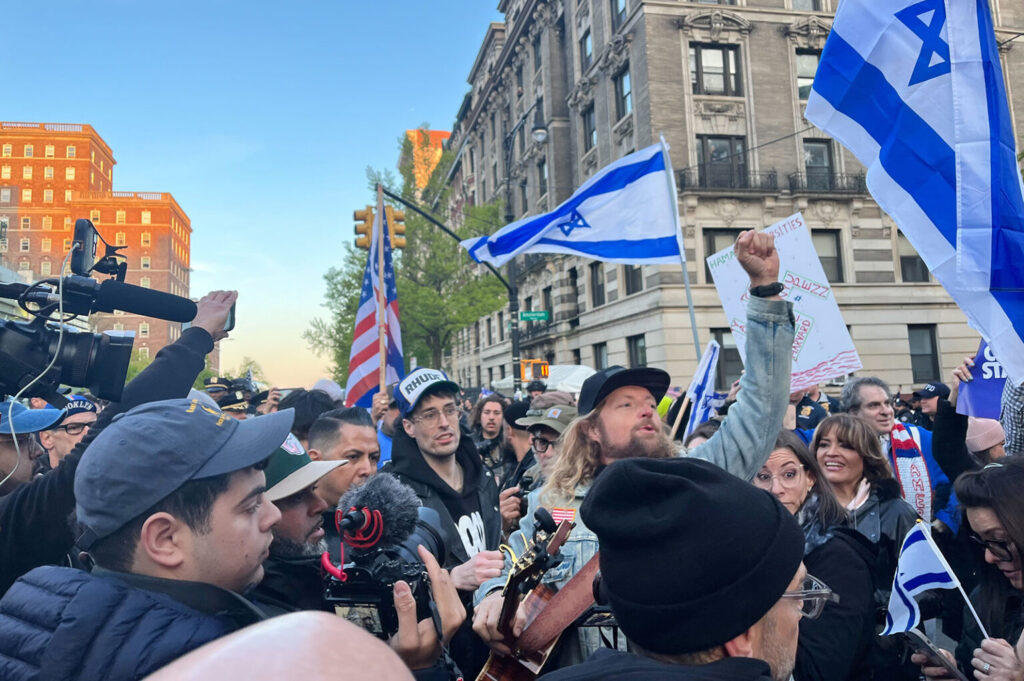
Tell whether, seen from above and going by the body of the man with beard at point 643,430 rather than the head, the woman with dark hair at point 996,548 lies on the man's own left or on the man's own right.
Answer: on the man's own left

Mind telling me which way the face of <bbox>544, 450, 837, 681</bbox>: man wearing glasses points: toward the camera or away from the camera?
away from the camera

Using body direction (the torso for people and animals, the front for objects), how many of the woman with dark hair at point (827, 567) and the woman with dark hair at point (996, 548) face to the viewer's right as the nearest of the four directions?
0

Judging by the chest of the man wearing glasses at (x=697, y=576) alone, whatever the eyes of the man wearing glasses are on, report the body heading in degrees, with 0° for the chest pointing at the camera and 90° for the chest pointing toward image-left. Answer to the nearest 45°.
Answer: approximately 225°

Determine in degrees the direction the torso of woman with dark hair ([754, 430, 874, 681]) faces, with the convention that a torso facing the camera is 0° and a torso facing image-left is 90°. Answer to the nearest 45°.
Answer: approximately 45°

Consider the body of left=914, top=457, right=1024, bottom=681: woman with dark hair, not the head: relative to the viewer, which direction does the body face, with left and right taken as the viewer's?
facing the viewer and to the left of the viewer

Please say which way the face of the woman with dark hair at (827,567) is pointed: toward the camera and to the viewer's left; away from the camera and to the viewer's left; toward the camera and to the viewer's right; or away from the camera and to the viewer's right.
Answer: toward the camera and to the viewer's left

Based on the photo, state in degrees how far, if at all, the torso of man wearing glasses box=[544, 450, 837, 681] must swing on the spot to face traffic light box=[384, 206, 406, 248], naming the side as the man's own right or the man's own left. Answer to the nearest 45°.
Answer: approximately 90° to the man's own left

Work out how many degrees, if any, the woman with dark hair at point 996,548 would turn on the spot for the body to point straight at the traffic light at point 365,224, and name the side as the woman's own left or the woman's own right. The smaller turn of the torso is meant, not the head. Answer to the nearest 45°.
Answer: approximately 90° to the woman's own right

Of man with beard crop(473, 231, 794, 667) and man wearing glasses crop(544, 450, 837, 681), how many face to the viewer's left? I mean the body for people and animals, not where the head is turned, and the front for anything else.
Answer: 0

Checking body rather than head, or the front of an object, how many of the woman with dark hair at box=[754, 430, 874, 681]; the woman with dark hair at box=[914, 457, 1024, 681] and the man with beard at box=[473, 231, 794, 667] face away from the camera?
0

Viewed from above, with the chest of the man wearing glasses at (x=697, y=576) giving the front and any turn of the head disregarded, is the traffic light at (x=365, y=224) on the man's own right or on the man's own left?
on the man's own left
